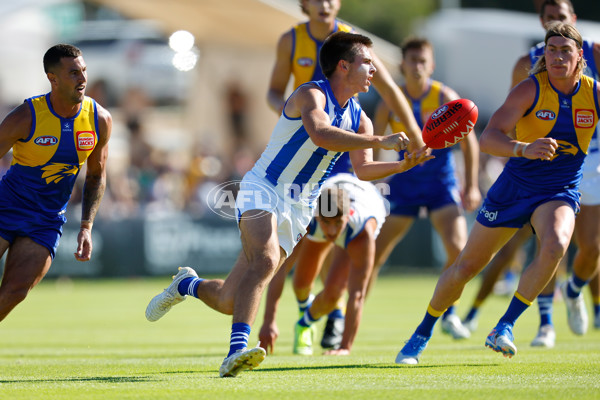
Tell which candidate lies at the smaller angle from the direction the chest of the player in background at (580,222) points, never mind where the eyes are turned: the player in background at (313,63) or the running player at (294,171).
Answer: the running player

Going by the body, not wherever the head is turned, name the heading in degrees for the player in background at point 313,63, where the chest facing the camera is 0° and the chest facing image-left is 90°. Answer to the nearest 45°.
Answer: approximately 0°

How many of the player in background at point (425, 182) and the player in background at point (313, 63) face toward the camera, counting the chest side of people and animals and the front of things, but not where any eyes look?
2

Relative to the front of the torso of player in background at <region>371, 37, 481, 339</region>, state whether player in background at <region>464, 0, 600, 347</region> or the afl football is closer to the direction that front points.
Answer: the afl football

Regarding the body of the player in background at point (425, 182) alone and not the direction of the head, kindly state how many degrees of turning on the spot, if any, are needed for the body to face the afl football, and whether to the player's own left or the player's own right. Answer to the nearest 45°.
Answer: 0° — they already face it

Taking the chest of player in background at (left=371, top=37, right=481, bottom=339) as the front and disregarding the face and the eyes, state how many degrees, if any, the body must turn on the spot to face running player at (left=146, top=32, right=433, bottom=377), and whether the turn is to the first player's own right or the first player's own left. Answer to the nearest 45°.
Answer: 0° — they already face them

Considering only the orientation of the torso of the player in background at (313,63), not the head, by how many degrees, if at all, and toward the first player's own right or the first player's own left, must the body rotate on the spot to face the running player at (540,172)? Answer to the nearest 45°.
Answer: approximately 45° to the first player's own left

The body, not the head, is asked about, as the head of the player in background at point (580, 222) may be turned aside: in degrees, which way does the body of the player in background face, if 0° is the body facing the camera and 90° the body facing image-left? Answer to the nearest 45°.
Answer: approximately 0°
